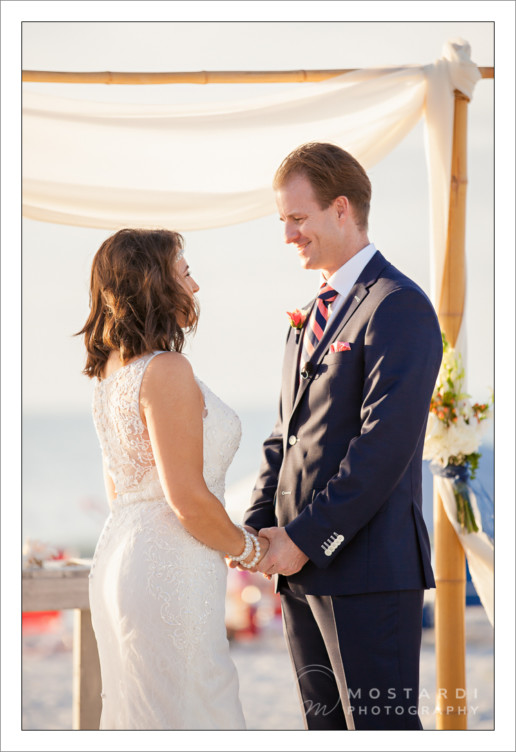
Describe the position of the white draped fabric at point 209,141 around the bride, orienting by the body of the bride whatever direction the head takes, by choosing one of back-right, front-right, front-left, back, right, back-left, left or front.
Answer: front-left

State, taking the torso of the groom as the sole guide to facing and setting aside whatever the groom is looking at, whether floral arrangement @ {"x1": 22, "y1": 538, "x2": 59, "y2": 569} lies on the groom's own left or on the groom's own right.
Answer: on the groom's own right

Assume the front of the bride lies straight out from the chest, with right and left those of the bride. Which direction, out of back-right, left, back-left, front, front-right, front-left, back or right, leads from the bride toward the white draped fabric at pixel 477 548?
front

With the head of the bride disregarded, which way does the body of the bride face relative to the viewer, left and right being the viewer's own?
facing away from the viewer and to the right of the viewer

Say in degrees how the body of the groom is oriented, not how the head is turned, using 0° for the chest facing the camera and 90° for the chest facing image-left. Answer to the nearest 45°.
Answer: approximately 45°

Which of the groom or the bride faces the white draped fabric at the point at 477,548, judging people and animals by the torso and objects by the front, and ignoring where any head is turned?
the bride

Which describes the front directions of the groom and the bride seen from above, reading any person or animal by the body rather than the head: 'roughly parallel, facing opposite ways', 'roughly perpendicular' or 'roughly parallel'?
roughly parallel, facing opposite ways

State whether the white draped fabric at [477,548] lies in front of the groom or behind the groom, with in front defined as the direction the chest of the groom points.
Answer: behind

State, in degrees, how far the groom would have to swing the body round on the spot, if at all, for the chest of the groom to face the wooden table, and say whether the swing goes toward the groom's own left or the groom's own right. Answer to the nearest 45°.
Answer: approximately 90° to the groom's own right

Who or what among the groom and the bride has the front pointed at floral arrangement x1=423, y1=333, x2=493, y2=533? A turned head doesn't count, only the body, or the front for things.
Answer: the bride

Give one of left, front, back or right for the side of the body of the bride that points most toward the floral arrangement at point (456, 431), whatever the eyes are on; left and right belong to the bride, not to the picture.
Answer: front

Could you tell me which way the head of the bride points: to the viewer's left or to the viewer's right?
to the viewer's right
